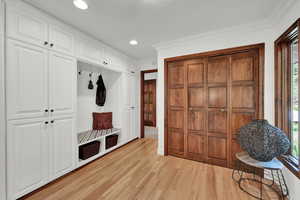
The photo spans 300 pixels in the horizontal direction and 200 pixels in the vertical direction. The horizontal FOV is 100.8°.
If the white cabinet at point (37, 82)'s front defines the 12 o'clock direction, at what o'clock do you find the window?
The window is roughly at 12 o'clock from the white cabinet.

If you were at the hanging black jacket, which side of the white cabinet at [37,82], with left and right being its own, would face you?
left

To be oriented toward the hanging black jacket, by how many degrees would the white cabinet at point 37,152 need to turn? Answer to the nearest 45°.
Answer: approximately 90° to its left

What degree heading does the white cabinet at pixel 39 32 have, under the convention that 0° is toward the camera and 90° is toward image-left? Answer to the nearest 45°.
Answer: approximately 315°
